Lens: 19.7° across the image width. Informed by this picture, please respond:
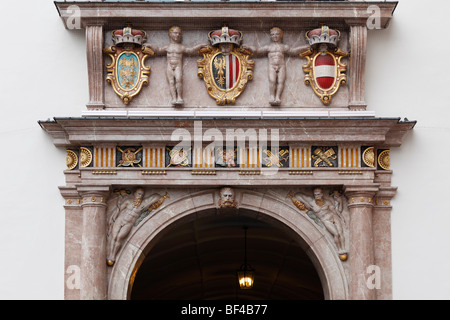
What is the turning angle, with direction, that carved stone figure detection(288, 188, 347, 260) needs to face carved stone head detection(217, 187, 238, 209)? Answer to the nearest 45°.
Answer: approximately 90° to its right

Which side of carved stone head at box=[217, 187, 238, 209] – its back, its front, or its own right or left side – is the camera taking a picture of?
front

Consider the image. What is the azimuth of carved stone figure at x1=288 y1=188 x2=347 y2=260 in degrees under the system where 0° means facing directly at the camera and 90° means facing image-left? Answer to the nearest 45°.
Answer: approximately 0°

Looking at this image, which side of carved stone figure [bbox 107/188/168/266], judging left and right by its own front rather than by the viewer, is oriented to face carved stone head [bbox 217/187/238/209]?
left

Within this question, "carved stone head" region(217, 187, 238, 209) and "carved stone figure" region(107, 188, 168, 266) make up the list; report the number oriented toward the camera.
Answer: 2

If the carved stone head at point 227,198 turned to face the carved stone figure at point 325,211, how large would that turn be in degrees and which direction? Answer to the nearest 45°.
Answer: approximately 90° to its left

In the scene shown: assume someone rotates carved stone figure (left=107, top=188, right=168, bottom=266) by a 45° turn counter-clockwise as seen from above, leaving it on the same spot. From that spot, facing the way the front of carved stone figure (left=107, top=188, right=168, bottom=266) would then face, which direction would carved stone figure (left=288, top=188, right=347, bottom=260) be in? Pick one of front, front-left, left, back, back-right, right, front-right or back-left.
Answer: front-left

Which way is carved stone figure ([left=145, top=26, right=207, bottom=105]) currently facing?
toward the camera
